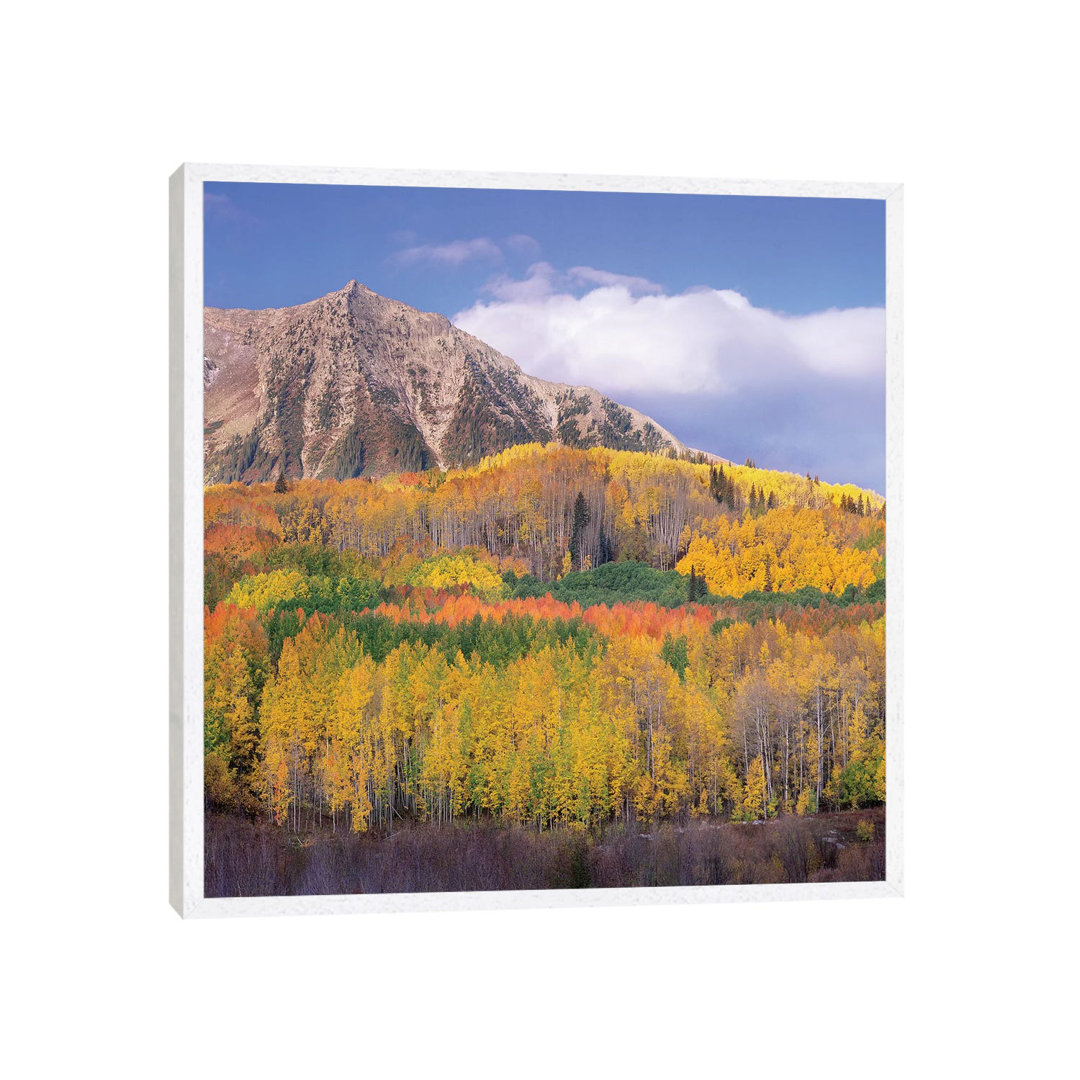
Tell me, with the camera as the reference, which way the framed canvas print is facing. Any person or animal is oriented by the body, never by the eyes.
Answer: facing the viewer
